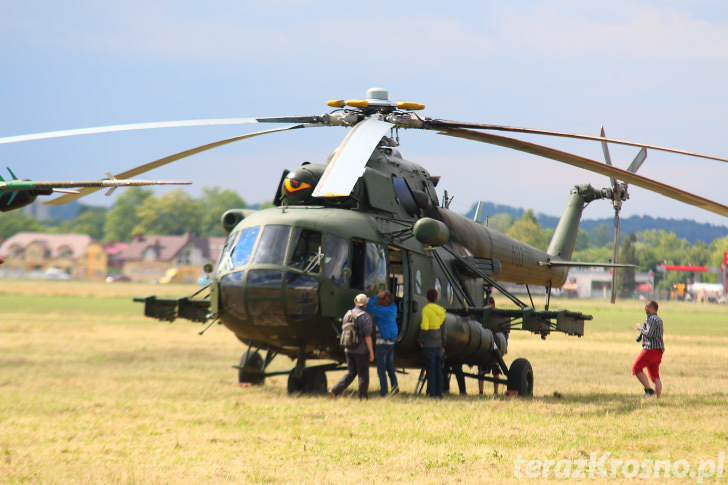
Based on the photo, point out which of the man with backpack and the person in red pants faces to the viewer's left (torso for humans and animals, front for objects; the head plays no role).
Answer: the person in red pants

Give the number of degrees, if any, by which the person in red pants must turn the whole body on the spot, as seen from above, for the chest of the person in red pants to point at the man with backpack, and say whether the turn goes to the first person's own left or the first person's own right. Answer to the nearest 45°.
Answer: approximately 45° to the first person's own left

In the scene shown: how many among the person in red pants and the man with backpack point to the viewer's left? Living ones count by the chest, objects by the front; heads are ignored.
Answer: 1

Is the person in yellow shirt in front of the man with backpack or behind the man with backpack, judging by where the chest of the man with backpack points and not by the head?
in front

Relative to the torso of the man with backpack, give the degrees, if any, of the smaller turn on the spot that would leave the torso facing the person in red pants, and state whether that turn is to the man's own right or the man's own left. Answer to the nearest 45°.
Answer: approximately 45° to the man's own right

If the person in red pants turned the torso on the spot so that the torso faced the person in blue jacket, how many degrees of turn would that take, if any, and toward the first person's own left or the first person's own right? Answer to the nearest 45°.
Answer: approximately 45° to the first person's own left

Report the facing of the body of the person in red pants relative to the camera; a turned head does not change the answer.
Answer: to the viewer's left

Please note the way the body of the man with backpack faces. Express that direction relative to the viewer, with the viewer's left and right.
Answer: facing away from the viewer and to the right of the viewer
